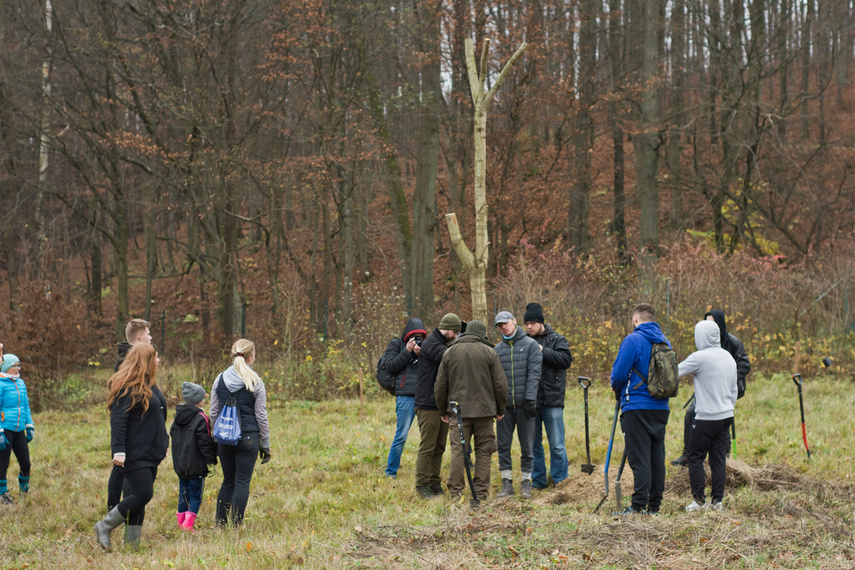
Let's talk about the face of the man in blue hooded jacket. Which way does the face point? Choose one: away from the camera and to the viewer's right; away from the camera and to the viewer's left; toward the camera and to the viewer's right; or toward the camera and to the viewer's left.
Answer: away from the camera and to the viewer's left

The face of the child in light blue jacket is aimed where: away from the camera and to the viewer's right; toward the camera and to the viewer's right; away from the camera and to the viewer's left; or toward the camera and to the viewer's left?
toward the camera and to the viewer's right

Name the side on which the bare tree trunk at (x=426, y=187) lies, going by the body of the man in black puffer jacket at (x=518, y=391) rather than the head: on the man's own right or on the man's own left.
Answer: on the man's own right

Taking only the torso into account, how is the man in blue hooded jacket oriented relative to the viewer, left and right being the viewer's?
facing away from the viewer and to the left of the viewer

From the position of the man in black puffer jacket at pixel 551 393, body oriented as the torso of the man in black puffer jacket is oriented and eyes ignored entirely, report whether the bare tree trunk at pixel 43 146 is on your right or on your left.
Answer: on your right

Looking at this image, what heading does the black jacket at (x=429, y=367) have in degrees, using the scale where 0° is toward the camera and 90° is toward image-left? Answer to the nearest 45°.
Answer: approximately 270°

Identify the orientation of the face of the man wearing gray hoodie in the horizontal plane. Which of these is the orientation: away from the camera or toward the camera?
away from the camera

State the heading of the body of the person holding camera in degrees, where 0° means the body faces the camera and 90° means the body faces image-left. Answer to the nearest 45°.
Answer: approximately 315°

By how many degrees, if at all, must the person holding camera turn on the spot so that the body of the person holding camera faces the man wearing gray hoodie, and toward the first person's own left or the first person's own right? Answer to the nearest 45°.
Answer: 0° — they already face them

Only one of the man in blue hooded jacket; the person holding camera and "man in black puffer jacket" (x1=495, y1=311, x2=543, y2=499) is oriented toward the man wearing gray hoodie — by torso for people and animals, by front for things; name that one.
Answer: the person holding camera
